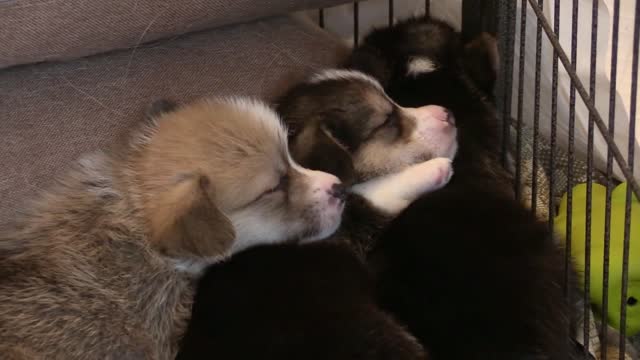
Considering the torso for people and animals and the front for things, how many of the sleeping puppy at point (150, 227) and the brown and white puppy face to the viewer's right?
2

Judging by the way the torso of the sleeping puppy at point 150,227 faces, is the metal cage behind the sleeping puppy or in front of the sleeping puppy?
in front

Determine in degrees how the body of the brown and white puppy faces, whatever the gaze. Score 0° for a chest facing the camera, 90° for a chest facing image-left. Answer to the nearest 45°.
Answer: approximately 270°

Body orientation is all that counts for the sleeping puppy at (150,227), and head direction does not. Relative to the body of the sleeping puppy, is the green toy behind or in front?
in front

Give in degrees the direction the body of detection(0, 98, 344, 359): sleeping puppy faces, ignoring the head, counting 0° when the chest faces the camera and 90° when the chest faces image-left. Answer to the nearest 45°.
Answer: approximately 270°
